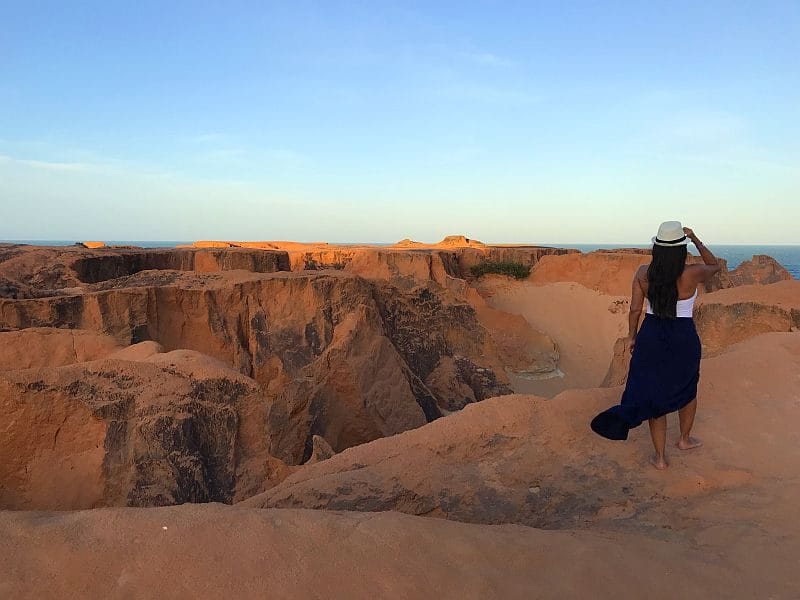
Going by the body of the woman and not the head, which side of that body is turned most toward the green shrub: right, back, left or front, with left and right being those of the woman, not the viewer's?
front

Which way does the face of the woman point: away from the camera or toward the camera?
away from the camera

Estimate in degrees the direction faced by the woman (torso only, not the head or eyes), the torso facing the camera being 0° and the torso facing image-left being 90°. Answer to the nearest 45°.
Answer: approximately 180°
